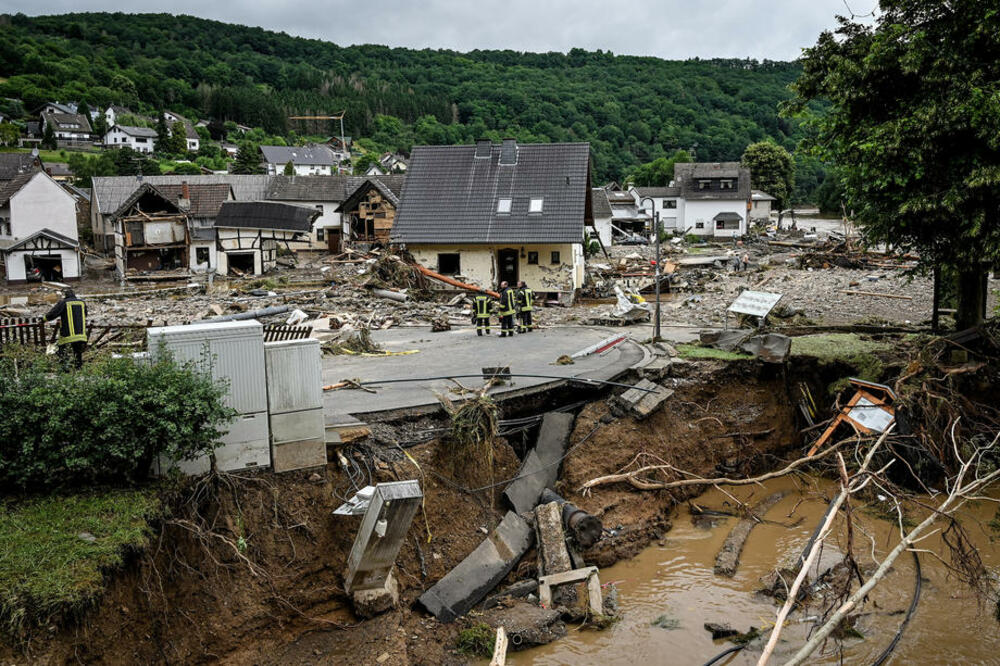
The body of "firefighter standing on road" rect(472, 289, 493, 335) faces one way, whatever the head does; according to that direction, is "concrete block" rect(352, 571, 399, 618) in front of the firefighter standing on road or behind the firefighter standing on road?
behind

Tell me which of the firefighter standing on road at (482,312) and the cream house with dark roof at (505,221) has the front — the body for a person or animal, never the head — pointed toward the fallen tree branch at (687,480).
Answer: the cream house with dark roof

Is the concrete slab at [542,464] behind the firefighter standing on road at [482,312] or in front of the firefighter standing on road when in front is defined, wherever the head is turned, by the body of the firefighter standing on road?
behind

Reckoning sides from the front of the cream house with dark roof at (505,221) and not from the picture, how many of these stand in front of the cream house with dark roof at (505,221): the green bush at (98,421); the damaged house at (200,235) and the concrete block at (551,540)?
2

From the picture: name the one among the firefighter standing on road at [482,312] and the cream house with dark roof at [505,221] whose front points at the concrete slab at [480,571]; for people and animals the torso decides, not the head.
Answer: the cream house with dark roof

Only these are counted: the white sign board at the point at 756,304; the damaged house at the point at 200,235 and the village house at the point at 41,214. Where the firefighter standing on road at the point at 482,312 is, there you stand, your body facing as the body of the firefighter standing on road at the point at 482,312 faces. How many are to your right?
1

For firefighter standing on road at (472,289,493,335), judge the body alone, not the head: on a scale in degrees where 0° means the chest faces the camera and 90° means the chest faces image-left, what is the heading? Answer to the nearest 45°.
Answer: approximately 180°

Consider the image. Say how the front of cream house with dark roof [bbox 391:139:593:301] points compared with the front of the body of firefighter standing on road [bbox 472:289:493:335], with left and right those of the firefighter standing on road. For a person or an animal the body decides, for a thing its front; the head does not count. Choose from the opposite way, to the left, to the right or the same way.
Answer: the opposite way

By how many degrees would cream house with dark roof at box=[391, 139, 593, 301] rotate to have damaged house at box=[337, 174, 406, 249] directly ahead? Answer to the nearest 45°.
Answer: approximately 135° to its right

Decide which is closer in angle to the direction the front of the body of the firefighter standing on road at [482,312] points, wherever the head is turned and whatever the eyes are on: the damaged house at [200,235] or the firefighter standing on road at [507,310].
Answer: the damaged house

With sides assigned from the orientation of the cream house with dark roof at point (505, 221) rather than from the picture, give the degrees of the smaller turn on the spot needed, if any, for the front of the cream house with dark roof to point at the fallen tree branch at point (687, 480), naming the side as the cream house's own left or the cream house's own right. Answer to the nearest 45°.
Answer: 0° — it already faces it

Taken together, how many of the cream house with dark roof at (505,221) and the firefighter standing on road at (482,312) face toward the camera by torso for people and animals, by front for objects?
1

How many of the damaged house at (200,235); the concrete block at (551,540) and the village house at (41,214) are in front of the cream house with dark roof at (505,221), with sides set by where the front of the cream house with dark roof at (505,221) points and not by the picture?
1

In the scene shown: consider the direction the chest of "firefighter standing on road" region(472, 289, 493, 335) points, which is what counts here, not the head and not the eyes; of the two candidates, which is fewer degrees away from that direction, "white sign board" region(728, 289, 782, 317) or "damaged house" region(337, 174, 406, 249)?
the damaged house

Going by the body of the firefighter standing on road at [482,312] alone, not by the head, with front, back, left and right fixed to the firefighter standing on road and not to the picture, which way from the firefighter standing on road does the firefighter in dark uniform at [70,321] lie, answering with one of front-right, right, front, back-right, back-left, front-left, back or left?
back-left

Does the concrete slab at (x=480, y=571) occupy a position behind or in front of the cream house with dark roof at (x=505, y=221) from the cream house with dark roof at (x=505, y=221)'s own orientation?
in front

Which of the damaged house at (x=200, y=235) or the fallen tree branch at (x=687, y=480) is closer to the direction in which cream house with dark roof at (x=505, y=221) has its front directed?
the fallen tree branch

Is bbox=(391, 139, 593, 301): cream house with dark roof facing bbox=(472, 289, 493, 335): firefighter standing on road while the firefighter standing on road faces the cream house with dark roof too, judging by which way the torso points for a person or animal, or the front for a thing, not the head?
yes
